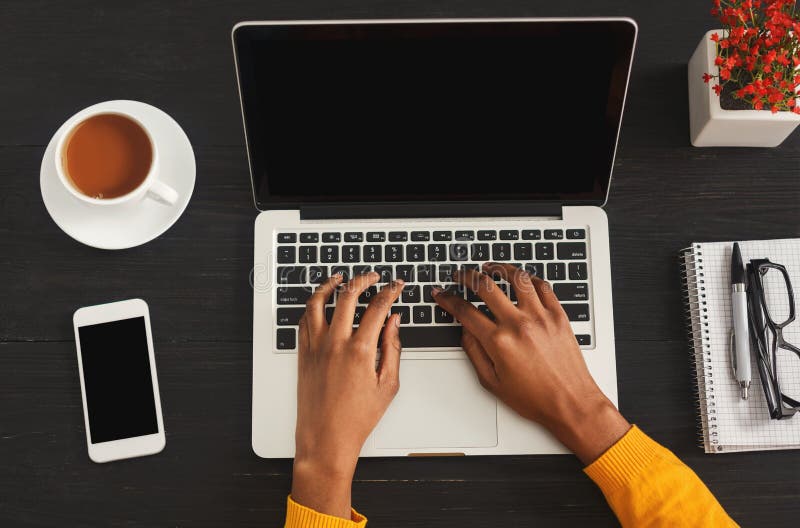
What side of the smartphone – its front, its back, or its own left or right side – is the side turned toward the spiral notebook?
left

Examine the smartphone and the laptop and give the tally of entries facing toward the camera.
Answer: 2

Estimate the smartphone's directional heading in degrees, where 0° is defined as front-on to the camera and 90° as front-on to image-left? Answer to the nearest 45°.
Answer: approximately 0°
